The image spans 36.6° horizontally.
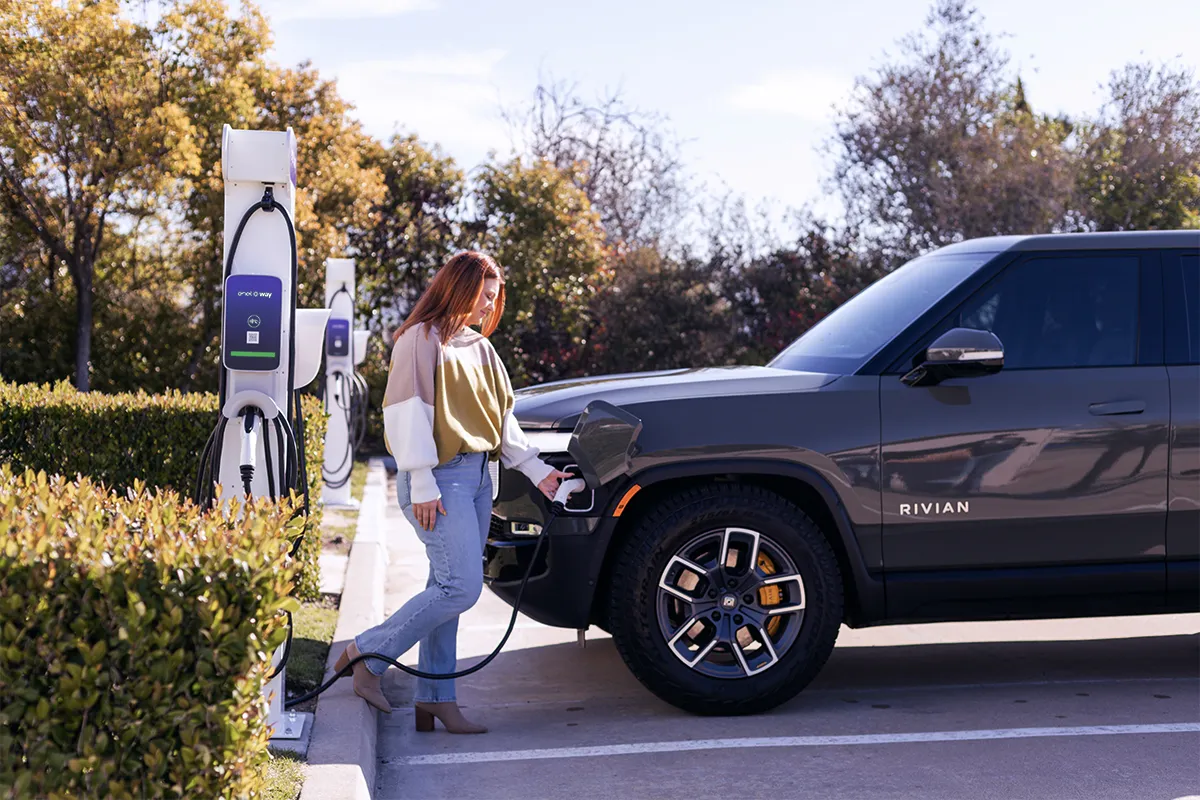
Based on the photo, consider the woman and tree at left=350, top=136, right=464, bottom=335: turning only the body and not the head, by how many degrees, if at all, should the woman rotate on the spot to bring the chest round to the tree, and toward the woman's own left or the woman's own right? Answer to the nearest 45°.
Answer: approximately 135° to the woman's own left

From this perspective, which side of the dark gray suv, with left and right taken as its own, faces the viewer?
left

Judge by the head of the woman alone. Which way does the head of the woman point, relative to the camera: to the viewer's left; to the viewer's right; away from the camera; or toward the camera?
to the viewer's right

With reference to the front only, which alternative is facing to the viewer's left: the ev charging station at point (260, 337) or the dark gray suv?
the dark gray suv

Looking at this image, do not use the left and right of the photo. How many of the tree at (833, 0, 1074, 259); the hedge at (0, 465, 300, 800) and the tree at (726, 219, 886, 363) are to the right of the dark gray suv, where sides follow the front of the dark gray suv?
2

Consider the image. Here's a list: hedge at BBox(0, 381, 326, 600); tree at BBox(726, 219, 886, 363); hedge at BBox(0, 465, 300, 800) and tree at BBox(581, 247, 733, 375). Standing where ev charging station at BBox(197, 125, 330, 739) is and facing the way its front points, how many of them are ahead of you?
1

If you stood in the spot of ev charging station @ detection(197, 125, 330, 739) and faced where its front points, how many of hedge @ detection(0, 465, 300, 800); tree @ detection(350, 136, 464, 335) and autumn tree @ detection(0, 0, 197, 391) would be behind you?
2

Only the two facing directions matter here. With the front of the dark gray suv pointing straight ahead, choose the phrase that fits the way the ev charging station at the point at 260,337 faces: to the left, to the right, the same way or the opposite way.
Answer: to the left

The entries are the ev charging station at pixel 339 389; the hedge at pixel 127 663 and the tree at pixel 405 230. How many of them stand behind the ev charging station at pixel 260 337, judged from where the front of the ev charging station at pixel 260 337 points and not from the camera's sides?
2

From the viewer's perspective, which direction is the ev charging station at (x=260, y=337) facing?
toward the camera

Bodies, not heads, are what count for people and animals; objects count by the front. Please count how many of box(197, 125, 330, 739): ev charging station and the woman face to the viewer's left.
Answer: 0

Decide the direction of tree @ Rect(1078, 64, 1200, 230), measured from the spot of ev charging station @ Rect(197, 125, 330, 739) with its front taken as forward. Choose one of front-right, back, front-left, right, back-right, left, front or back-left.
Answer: back-left
